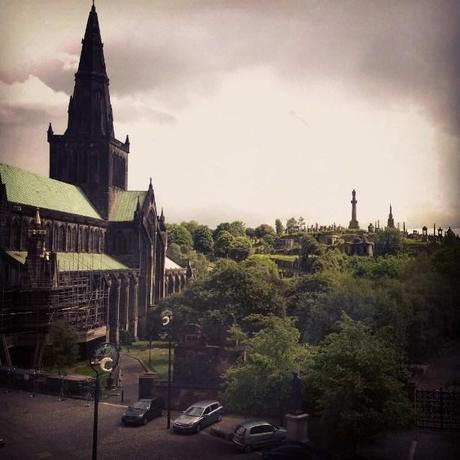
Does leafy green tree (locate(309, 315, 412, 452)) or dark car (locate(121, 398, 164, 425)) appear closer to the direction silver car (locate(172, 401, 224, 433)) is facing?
the dark car

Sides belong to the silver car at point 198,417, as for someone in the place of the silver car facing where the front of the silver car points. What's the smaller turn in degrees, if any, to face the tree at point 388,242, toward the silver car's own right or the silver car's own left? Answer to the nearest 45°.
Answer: approximately 180°

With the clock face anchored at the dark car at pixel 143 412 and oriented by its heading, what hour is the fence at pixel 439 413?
The fence is roughly at 8 o'clock from the dark car.

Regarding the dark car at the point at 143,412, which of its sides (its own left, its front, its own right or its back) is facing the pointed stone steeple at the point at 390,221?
back

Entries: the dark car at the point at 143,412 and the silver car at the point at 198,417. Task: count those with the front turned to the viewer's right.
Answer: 0

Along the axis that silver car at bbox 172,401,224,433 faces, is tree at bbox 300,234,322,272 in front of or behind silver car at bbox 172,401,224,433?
behind

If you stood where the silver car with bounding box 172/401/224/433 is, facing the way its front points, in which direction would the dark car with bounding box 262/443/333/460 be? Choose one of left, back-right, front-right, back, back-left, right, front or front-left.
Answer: left

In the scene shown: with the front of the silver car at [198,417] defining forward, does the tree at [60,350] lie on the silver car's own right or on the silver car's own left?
on the silver car's own right

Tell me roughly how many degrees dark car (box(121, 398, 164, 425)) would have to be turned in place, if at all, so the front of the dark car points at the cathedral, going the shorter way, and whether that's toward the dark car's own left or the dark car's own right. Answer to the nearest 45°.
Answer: approximately 135° to the dark car's own right

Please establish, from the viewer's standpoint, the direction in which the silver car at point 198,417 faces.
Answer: facing the viewer and to the left of the viewer

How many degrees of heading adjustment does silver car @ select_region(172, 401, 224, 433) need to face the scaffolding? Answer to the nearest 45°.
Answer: approximately 90° to its right
